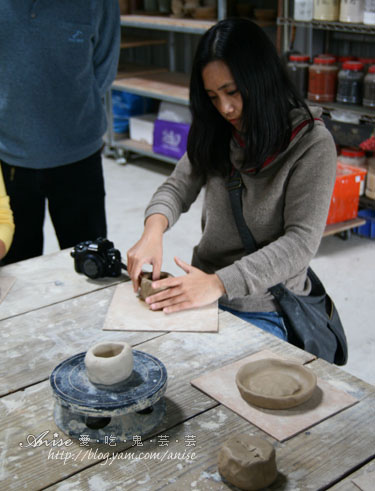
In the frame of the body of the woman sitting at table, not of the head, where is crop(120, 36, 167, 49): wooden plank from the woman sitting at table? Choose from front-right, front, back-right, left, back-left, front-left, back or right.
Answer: back-right

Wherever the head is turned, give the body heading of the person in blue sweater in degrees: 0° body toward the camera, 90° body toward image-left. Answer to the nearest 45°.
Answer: approximately 0°

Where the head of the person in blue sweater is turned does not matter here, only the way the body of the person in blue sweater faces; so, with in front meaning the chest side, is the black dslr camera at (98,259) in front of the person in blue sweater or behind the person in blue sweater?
in front

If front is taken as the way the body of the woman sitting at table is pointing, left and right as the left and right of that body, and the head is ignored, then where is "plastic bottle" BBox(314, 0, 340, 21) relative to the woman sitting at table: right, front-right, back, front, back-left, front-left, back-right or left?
back-right

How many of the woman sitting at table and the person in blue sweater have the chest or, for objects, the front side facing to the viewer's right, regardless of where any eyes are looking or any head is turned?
0

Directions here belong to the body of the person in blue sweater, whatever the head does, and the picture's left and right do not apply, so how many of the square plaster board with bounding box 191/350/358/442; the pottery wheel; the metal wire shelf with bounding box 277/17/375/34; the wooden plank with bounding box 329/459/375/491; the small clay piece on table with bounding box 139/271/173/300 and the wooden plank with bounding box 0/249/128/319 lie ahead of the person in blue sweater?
5

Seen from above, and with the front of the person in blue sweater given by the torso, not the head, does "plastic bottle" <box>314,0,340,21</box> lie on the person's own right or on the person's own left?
on the person's own left

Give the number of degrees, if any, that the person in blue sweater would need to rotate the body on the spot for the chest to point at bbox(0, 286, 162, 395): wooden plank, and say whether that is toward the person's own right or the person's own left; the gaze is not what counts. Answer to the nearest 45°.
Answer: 0° — they already face it

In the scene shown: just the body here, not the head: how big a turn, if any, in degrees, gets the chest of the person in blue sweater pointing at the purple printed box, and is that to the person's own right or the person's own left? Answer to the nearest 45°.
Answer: approximately 180°

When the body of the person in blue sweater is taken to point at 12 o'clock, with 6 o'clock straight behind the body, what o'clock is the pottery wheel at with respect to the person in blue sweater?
The pottery wheel is roughly at 12 o'clock from the person in blue sweater.

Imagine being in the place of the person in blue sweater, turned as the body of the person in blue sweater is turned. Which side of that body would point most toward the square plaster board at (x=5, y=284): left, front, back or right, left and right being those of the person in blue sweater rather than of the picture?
front

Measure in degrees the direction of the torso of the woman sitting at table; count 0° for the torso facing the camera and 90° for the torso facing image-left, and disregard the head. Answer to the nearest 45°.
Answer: approximately 45°
